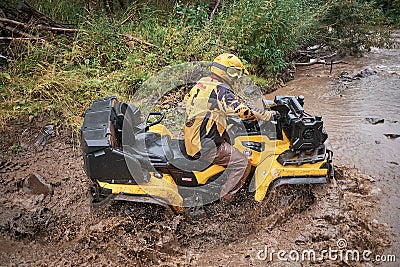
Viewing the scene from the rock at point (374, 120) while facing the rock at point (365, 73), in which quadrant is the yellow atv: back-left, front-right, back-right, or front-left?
back-left

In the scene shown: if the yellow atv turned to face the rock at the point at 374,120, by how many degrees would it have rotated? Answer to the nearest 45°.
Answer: approximately 45° to its left

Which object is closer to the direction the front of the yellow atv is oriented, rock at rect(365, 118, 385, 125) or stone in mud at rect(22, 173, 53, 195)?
the rock

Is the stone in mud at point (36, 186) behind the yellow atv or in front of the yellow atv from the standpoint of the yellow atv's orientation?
behind

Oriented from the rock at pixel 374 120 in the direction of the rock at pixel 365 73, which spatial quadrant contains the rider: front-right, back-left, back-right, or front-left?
back-left

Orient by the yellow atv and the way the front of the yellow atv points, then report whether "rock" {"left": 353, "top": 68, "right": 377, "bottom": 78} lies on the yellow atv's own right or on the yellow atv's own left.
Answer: on the yellow atv's own left

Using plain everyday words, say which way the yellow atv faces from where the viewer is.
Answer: facing to the right of the viewer
